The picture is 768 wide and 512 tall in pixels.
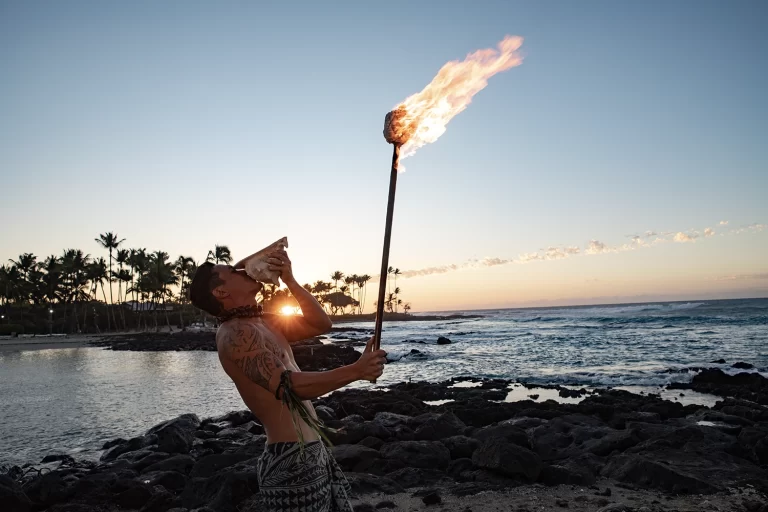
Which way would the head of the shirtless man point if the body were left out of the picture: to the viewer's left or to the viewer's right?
to the viewer's right

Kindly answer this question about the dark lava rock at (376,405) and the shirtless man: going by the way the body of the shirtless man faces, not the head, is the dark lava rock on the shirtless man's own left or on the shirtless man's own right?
on the shirtless man's own left

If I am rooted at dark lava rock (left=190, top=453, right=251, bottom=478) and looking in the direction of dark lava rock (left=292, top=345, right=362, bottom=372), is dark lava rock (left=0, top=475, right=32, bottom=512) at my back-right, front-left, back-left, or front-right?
back-left

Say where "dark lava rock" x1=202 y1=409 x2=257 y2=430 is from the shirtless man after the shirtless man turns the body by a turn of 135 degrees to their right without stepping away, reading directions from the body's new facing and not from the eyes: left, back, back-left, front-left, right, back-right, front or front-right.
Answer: back-right

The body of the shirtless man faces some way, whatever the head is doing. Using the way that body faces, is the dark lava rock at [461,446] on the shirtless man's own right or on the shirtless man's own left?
on the shirtless man's own left

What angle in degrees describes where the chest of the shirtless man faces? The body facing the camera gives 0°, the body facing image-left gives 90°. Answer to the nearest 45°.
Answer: approximately 270°
